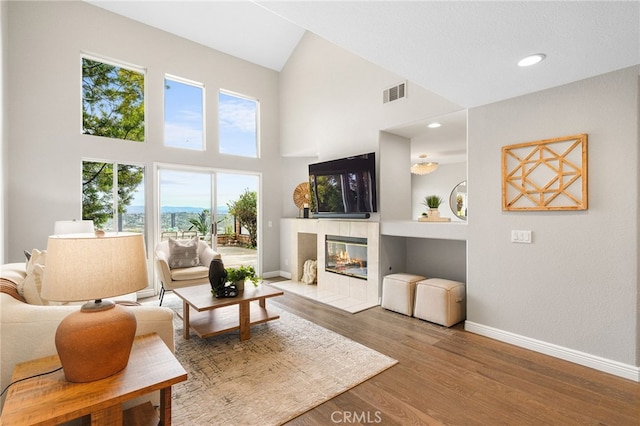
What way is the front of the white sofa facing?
to the viewer's right

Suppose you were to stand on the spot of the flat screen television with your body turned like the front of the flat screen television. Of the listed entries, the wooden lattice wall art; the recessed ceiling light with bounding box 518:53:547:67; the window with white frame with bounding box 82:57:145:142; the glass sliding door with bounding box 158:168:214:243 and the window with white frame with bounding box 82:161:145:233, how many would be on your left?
2

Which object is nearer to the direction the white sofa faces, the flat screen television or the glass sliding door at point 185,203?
the flat screen television

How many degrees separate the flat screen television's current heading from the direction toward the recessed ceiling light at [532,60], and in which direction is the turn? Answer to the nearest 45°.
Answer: approximately 90° to its left

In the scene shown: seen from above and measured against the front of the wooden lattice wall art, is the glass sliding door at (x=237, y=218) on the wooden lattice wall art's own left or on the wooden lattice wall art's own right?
on the wooden lattice wall art's own right

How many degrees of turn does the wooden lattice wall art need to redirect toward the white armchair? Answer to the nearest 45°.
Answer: approximately 45° to its right

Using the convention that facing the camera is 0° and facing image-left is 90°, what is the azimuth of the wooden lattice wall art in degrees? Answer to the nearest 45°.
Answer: approximately 45°

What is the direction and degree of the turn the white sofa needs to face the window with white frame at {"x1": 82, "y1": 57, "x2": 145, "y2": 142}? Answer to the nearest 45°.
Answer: approximately 90° to its left

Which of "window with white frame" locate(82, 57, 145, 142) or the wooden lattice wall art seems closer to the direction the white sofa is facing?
the wooden lattice wall art
